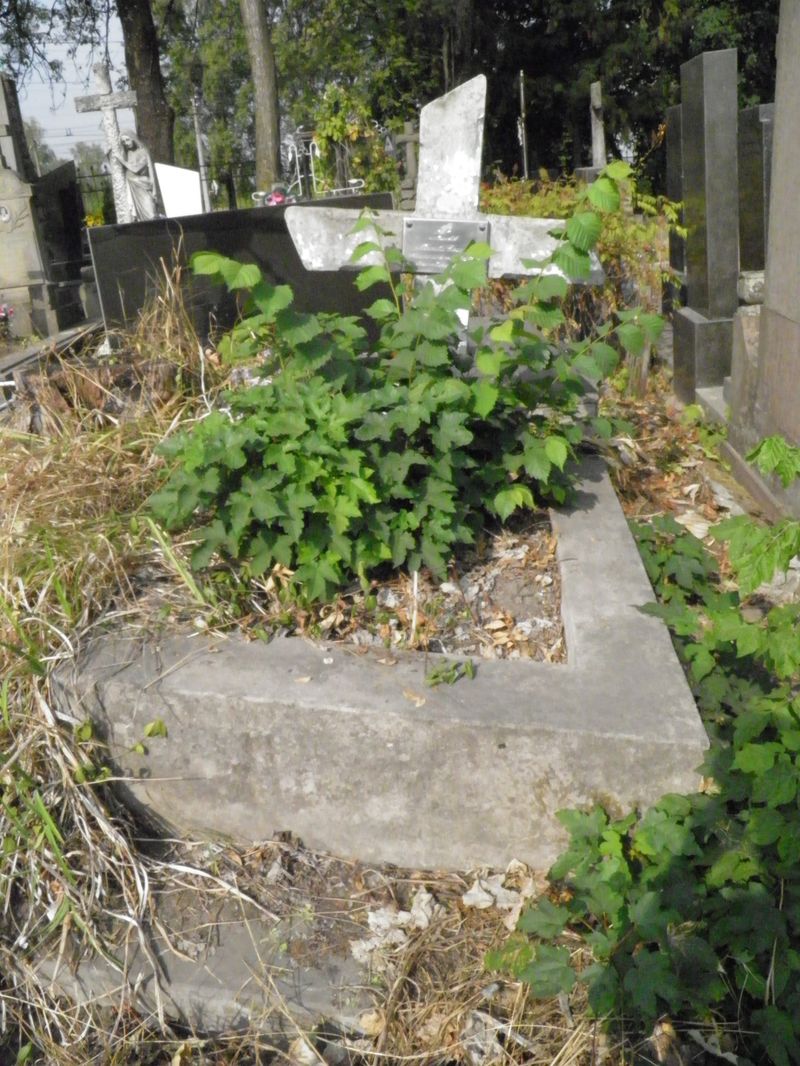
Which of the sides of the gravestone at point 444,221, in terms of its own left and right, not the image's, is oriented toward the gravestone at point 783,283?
left

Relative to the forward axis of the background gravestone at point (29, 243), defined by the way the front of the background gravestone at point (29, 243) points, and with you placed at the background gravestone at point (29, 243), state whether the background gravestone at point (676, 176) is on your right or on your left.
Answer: on your left

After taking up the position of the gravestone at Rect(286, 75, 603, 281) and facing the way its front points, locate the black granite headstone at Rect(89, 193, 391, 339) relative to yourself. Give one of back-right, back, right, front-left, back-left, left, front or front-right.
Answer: back-right

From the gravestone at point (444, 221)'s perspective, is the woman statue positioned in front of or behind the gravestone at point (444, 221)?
behind

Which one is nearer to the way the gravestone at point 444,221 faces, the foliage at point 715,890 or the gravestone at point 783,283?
the foliage

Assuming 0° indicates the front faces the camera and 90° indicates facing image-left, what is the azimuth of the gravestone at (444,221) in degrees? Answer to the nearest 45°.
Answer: approximately 0°

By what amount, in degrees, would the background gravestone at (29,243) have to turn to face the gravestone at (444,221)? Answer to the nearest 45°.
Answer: approximately 45° to its left

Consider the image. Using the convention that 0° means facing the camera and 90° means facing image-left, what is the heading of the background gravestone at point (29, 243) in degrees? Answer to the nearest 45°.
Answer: approximately 45°

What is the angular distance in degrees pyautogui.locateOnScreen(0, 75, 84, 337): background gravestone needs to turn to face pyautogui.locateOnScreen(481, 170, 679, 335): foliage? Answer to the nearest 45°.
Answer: approximately 90° to its left

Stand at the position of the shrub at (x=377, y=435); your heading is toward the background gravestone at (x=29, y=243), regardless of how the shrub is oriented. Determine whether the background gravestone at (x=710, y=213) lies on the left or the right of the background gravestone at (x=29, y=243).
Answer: right

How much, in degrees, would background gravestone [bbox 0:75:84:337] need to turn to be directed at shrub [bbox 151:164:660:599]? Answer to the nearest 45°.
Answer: approximately 45° to its left

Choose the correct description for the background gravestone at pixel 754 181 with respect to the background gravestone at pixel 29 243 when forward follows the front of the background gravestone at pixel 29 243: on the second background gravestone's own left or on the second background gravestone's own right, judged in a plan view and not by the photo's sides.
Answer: on the second background gravestone's own left

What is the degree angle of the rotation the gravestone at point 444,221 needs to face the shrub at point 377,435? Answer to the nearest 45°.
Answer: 0° — it already faces it
